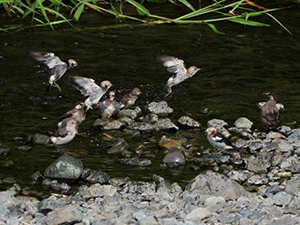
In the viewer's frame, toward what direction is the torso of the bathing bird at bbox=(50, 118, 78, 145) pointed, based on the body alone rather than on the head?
to the viewer's right

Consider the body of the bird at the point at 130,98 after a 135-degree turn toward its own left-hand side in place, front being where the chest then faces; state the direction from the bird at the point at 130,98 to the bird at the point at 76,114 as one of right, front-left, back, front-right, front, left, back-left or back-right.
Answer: left

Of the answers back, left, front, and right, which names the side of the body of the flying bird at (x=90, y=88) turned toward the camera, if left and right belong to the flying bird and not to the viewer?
right

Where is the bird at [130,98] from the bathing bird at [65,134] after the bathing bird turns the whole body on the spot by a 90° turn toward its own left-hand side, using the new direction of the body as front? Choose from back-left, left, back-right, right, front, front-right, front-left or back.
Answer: front-right

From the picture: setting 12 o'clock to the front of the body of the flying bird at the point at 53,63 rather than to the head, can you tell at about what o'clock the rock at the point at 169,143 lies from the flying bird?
The rock is roughly at 2 o'clock from the flying bird.

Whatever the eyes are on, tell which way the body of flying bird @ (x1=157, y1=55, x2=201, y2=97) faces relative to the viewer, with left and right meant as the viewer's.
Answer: facing to the right of the viewer

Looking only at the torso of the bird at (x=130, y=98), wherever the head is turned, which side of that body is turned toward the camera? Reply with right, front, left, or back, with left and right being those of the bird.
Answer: right

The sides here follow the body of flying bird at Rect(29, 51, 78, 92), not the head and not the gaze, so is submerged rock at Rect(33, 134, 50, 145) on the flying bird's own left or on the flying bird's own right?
on the flying bird's own right

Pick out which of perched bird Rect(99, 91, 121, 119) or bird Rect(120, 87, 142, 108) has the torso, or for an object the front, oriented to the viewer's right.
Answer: the bird

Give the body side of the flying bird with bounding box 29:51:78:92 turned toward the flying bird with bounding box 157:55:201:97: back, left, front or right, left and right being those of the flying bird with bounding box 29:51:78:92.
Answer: front

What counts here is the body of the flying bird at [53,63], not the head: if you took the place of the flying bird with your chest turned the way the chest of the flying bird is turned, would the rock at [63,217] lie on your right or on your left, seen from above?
on your right

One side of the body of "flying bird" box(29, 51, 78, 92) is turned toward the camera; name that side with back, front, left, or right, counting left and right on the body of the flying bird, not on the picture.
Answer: right
